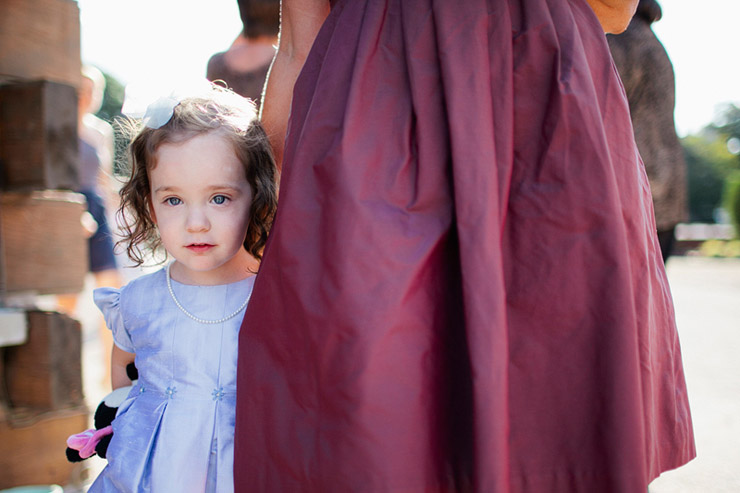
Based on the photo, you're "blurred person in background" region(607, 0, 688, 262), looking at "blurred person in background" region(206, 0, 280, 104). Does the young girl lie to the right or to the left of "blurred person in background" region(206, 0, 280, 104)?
left

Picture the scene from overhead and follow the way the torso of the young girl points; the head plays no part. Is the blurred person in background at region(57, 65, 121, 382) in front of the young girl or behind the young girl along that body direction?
behind

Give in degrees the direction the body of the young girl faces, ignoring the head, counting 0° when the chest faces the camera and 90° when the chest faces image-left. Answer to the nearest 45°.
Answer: approximately 0°

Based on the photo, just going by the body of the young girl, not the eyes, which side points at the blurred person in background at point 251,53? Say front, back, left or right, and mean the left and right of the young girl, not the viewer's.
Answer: back

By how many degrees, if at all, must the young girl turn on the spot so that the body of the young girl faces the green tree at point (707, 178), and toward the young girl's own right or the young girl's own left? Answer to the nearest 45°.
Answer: approximately 135° to the young girl's own left

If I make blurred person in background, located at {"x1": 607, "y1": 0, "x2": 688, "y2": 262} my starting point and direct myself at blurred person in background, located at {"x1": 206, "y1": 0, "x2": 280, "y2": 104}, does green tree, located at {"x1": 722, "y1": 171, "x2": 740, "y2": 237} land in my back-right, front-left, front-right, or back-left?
back-right

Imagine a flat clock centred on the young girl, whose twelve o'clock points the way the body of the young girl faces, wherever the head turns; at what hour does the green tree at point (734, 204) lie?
The green tree is roughly at 8 o'clock from the young girl.
